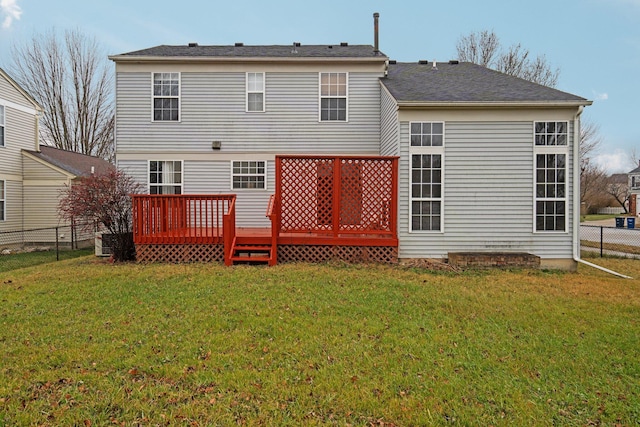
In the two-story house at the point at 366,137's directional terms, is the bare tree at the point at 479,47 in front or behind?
in front

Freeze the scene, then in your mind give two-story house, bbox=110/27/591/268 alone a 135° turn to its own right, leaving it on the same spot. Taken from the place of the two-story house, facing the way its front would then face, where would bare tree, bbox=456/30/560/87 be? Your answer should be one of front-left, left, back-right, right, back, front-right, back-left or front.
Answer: left

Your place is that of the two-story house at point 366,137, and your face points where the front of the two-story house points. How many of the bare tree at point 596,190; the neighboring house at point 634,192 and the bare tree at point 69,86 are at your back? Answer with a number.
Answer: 0

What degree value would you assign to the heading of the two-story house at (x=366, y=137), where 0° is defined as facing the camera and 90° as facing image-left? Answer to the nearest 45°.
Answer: approximately 180°

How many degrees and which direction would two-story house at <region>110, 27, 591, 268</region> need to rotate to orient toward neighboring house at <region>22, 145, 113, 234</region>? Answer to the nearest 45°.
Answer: approximately 90° to its left

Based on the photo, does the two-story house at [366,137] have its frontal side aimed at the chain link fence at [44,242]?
no

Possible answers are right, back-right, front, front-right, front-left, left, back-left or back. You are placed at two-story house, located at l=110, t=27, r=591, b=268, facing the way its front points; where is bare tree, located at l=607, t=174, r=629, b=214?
front-right

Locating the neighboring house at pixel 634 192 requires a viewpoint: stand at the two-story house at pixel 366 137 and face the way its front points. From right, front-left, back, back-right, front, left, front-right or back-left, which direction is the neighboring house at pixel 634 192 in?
front-right

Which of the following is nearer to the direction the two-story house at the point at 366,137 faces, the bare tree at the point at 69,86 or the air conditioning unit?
the bare tree

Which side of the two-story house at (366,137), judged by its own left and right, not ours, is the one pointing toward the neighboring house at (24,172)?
left

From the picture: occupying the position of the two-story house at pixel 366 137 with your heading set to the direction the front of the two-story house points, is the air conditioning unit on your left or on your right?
on your left

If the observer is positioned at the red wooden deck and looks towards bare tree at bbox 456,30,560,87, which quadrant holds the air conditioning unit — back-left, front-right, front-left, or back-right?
back-left
